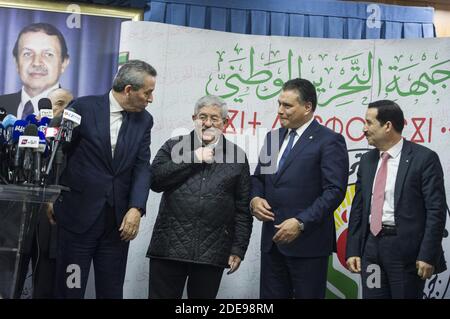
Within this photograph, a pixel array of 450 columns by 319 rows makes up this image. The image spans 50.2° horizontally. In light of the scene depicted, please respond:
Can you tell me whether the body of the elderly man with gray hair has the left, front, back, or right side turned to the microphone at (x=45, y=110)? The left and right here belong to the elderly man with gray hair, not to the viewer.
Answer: right

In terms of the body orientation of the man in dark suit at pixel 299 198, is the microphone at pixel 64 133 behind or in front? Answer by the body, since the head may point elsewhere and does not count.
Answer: in front

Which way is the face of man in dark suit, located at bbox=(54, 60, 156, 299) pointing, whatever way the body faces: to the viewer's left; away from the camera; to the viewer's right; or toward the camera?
to the viewer's right

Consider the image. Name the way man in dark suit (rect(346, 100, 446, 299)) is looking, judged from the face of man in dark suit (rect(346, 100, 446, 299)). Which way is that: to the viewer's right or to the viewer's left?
to the viewer's left

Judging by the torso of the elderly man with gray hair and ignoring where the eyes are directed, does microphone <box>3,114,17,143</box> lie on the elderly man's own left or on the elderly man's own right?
on the elderly man's own right

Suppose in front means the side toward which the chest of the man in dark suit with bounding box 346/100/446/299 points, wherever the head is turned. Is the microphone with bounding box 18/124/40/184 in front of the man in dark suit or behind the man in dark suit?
in front

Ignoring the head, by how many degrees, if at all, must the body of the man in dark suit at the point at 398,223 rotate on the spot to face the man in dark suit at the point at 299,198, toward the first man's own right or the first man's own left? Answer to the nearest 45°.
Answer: approximately 45° to the first man's own right

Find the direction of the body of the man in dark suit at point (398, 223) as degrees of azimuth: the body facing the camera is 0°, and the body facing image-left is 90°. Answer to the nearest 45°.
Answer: approximately 45°

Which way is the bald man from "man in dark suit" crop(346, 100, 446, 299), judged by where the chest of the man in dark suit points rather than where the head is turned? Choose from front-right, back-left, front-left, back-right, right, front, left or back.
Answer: front-right

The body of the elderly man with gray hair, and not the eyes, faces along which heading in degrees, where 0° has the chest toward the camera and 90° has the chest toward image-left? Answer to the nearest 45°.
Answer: approximately 0°
